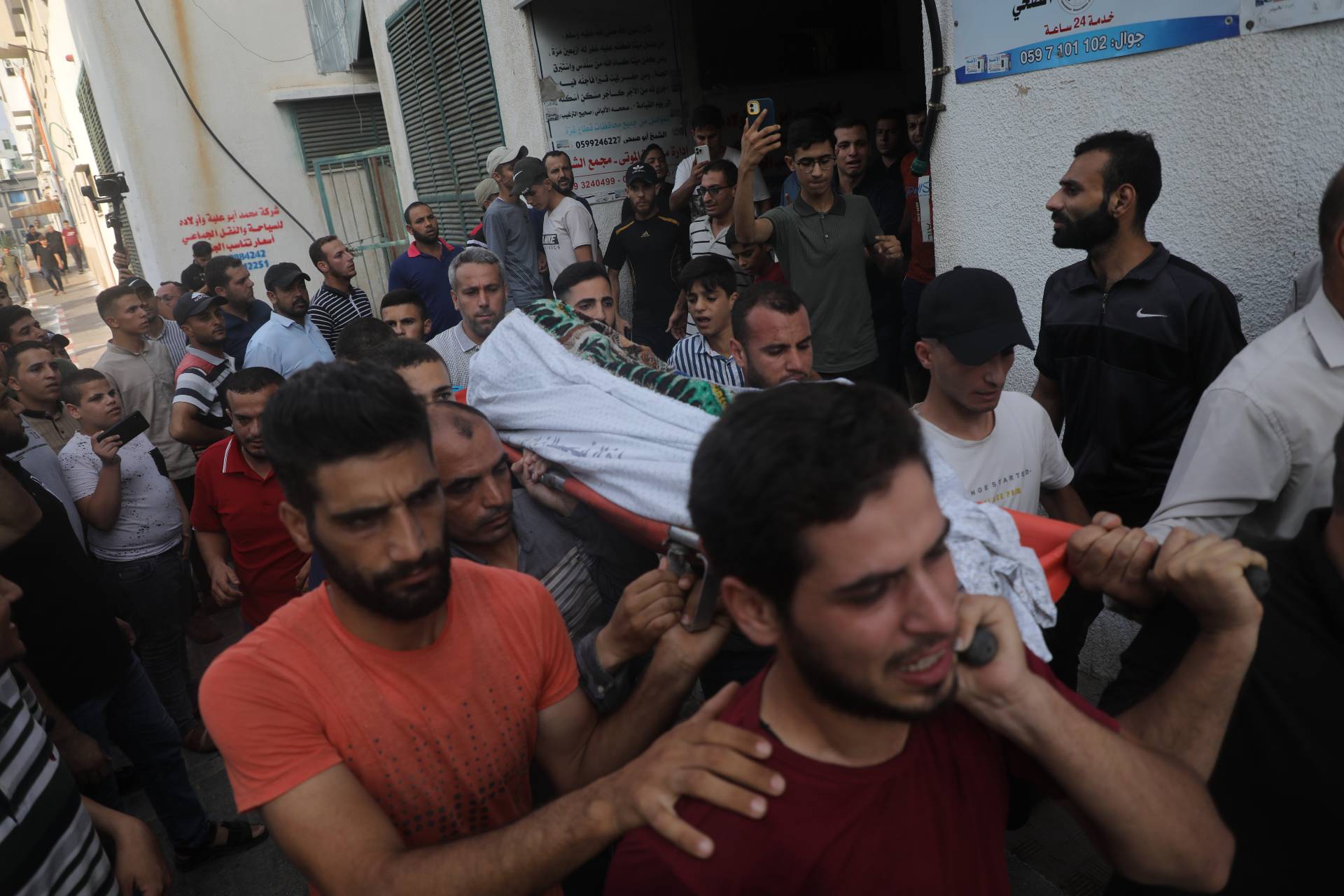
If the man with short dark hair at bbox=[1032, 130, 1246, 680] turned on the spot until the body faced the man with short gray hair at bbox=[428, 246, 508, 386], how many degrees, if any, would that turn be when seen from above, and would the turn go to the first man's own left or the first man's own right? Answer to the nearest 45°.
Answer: approximately 45° to the first man's own right

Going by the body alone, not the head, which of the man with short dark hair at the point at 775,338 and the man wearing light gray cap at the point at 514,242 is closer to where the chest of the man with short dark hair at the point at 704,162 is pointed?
the man with short dark hair

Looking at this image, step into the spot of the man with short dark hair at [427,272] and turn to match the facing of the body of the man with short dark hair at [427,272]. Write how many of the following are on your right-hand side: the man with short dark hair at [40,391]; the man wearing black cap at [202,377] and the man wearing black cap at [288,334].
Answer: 3

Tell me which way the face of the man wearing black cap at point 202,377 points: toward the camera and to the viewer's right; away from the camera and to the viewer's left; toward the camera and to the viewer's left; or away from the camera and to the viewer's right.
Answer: toward the camera and to the viewer's right

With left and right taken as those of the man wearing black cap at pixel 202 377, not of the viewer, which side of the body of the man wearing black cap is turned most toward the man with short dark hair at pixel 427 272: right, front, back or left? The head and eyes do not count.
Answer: left

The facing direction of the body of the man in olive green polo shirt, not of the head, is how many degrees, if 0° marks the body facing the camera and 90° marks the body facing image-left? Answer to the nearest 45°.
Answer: approximately 0°

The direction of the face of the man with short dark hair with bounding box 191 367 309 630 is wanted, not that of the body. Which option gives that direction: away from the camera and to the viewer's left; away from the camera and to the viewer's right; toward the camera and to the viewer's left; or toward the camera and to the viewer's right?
toward the camera and to the viewer's right

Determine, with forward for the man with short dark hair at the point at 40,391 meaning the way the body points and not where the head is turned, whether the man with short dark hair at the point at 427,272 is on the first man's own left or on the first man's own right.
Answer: on the first man's own left
